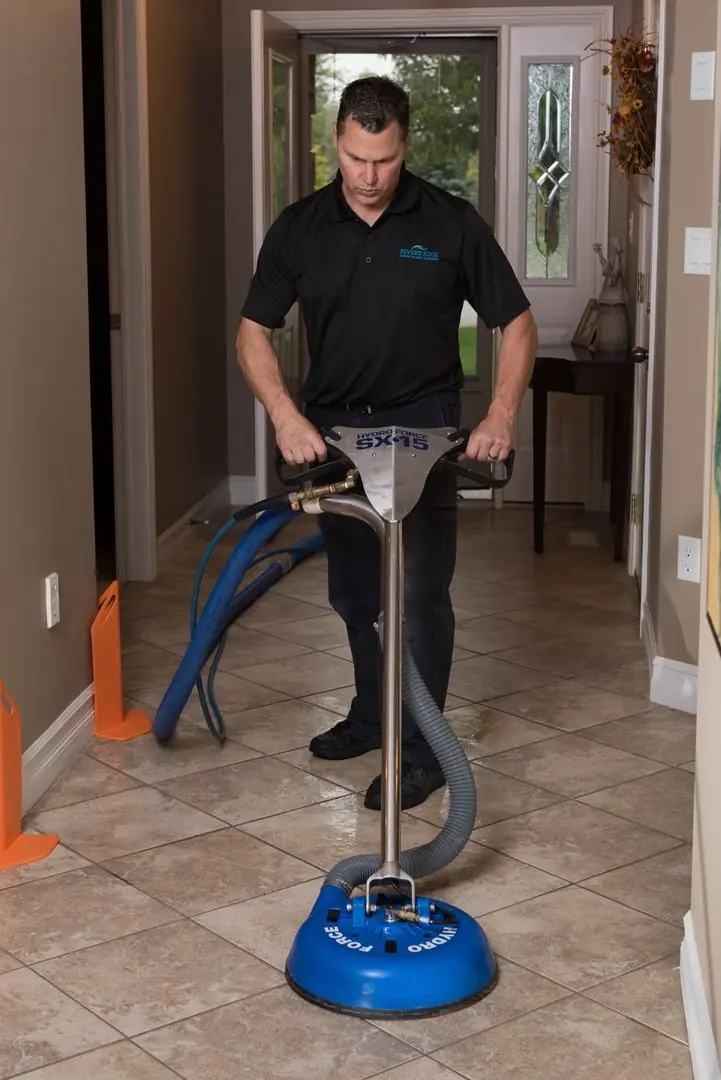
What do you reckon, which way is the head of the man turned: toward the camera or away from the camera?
toward the camera

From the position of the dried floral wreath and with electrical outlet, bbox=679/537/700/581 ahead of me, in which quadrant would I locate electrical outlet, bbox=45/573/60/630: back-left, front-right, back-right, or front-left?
front-right

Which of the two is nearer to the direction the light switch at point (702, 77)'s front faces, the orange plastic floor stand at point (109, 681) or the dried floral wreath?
the orange plastic floor stand

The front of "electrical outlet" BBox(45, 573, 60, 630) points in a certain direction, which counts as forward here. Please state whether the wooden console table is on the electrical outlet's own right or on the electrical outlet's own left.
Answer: on the electrical outlet's own left

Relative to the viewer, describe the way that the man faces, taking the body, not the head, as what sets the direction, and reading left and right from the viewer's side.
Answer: facing the viewer

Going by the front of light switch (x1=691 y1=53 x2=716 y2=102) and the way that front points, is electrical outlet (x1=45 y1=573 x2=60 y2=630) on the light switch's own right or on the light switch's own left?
on the light switch's own right

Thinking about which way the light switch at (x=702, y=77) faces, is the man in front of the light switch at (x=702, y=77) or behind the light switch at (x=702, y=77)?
in front

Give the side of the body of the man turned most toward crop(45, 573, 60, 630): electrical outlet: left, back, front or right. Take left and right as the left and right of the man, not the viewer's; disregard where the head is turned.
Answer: right

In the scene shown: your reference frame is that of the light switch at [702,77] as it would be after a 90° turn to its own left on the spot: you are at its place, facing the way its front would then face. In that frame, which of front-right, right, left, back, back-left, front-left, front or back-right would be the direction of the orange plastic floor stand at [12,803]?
back-right

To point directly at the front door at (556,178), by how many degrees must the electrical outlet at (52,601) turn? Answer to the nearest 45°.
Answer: approximately 90° to its left
